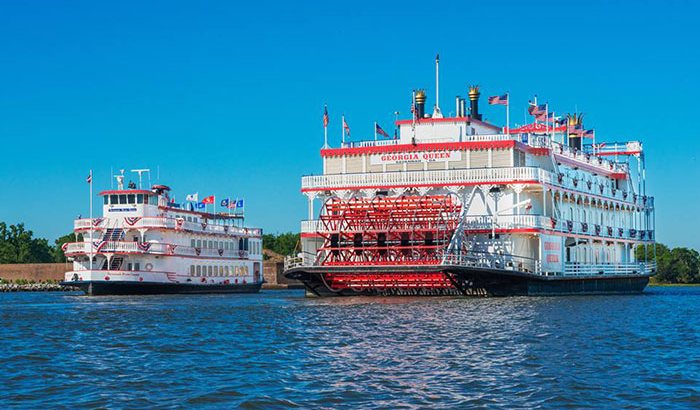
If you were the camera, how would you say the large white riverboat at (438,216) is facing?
facing away from the viewer and to the right of the viewer
